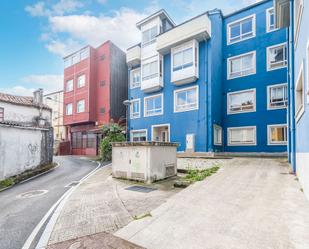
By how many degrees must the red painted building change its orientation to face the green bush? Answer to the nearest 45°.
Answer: approximately 45° to its left

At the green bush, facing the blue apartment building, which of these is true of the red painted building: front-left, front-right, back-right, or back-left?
back-left

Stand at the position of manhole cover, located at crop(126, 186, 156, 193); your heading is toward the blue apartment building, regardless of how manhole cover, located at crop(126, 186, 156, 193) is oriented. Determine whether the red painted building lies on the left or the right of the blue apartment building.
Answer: left

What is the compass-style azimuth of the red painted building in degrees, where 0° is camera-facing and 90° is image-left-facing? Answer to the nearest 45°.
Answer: approximately 45°

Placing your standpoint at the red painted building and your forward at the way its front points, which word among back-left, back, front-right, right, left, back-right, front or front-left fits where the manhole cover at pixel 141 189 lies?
front-left

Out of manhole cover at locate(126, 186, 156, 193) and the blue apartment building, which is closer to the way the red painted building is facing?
the manhole cover

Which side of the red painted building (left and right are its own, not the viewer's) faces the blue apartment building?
left
